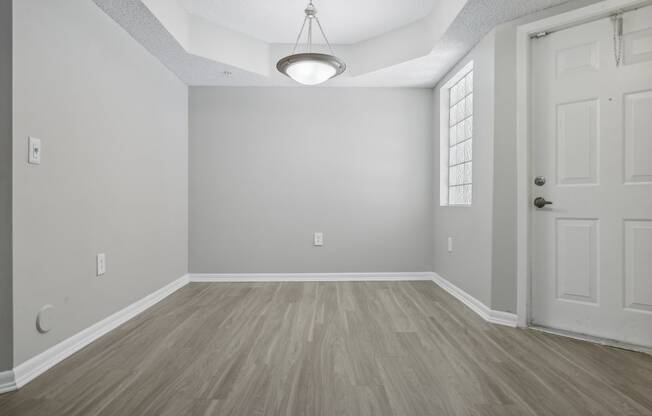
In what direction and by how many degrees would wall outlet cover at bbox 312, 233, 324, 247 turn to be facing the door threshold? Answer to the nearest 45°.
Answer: approximately 45° to its left

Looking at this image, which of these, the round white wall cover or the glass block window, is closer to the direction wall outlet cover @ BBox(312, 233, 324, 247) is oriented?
the round white wall cover

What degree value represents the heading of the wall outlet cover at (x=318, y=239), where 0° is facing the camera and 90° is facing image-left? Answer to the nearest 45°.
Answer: approximately 0°

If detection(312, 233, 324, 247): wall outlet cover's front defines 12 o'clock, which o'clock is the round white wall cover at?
The round white wall cover is roughly at 1 o'clock from the wall outlet cover.

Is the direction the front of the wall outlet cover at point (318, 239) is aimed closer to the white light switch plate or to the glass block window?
the white light switch plate

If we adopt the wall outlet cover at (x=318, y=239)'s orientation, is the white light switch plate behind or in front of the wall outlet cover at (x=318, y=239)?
in front

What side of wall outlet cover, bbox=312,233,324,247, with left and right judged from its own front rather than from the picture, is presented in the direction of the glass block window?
left

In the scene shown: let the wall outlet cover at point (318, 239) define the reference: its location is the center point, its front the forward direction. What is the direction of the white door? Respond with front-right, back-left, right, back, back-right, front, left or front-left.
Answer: front-left

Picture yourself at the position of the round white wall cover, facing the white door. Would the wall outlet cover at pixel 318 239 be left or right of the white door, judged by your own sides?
left
